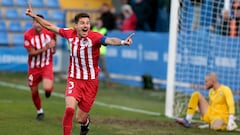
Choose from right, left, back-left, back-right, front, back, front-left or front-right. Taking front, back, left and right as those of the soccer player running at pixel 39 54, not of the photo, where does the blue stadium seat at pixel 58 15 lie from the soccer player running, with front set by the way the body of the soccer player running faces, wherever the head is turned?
back

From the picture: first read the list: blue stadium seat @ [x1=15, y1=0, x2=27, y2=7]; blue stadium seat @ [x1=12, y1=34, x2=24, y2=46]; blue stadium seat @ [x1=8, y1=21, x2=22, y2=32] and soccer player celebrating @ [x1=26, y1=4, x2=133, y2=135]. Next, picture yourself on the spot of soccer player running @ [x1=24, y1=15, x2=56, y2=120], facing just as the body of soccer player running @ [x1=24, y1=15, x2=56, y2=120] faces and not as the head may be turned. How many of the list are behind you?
3

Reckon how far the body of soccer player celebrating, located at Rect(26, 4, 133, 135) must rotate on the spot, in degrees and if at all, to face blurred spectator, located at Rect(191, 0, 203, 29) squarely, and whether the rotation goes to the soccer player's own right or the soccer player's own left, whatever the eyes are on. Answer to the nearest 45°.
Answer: approximately 135° to the soccer player's own left

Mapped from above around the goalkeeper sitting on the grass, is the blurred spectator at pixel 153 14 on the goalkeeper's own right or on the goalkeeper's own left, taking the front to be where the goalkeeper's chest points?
on the goalkeeper's own right

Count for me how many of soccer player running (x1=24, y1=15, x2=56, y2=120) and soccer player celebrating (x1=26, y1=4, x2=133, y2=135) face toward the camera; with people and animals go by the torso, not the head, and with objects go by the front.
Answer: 2

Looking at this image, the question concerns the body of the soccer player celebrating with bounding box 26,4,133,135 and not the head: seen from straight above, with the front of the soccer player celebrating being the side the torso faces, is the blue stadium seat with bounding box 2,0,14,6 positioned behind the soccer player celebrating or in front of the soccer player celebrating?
behind

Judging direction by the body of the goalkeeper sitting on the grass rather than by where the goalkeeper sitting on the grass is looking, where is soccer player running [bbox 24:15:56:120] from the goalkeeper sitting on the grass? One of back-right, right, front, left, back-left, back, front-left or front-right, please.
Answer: front-right

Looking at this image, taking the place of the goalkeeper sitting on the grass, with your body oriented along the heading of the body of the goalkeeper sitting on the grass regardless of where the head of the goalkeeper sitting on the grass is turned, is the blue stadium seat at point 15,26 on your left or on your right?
on your right

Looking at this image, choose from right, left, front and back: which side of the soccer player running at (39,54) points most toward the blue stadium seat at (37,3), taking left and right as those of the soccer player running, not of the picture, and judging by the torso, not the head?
back
